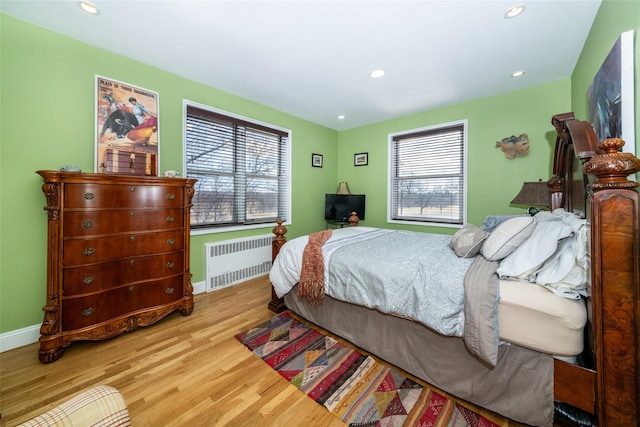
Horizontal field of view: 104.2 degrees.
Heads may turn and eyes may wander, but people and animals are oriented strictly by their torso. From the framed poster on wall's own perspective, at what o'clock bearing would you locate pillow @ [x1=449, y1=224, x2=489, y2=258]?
The pillow is roughly at 12 o'clock from the framed poster on wall.

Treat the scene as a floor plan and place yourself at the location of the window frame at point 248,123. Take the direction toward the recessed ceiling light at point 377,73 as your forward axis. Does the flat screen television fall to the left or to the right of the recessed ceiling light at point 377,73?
left

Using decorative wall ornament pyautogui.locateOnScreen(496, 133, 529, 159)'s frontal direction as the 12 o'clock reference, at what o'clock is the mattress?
The mattress is roughly at 12 o'clock from the decorative wall ornament.

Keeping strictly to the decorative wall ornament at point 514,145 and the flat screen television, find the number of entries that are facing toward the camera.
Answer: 2

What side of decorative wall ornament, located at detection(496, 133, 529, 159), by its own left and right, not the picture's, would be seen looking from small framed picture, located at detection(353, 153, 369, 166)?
right

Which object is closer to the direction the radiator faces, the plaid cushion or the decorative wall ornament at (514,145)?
the decorative wall ornament

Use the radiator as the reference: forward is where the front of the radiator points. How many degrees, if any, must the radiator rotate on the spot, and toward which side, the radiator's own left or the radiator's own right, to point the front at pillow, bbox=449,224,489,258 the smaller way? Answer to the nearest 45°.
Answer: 0° — it already faces it
